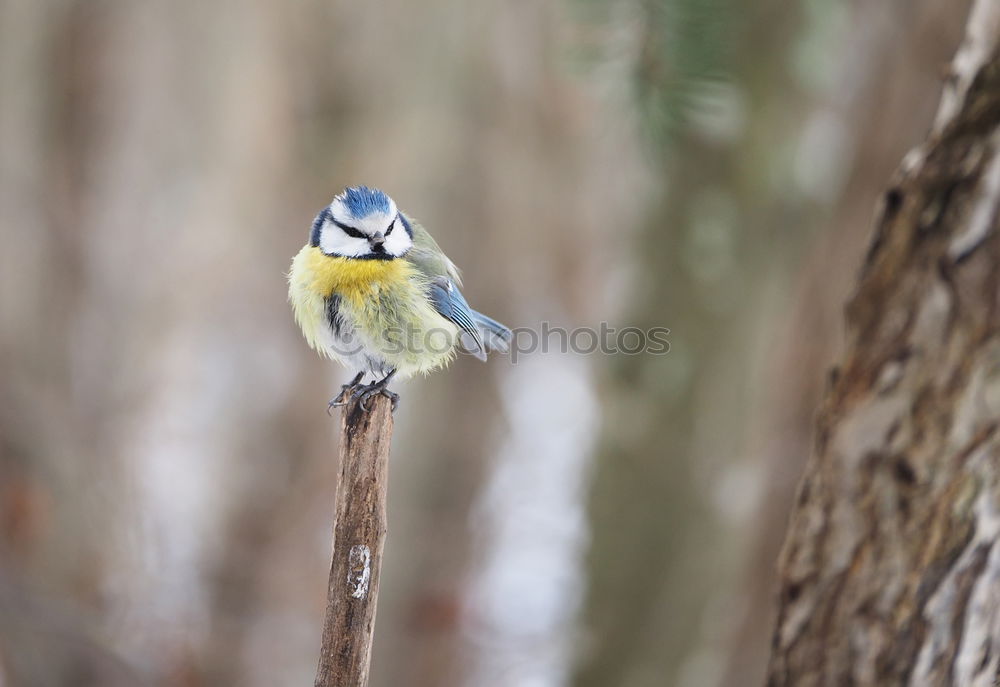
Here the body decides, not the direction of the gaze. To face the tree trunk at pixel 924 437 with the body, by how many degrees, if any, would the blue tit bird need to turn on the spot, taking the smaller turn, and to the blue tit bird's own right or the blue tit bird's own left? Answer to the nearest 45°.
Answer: approximately 90° to the blue tit bird's own left

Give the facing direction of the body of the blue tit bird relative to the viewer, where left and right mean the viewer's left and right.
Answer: facing the viewer and to the left of the viewer
